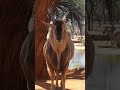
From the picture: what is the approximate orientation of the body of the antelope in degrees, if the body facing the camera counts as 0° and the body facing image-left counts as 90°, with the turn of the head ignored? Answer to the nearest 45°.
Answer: approximately 0°
